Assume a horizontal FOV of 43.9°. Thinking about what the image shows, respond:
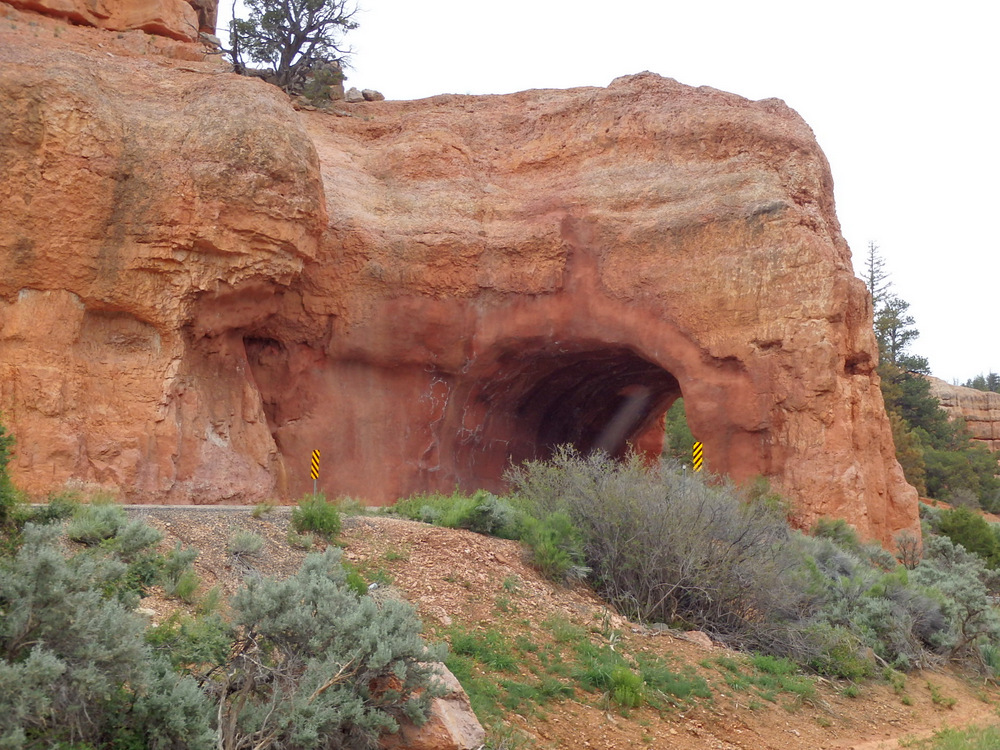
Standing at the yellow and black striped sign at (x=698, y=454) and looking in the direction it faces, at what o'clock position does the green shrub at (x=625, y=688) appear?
The green shrub is roughly at 12 o'clock from the yellow and black striped sign.

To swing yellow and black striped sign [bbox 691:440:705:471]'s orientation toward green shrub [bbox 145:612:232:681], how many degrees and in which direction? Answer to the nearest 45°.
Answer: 0° — it already faces it

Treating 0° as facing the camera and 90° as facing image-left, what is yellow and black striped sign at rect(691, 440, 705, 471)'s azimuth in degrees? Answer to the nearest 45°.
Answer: approximately 0°

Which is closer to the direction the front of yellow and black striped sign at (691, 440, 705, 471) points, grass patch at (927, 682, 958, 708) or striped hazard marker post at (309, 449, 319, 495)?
the grass patch

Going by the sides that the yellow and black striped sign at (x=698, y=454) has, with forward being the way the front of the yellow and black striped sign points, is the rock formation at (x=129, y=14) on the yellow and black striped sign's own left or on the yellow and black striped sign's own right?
on the yellow and black striped sign's own right

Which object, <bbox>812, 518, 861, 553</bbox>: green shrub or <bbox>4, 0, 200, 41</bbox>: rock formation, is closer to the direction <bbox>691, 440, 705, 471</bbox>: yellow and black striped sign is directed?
the green shrub

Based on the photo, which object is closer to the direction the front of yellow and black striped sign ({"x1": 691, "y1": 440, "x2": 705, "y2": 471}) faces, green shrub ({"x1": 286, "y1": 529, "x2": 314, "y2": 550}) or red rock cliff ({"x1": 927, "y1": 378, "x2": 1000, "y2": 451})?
the green shrub
